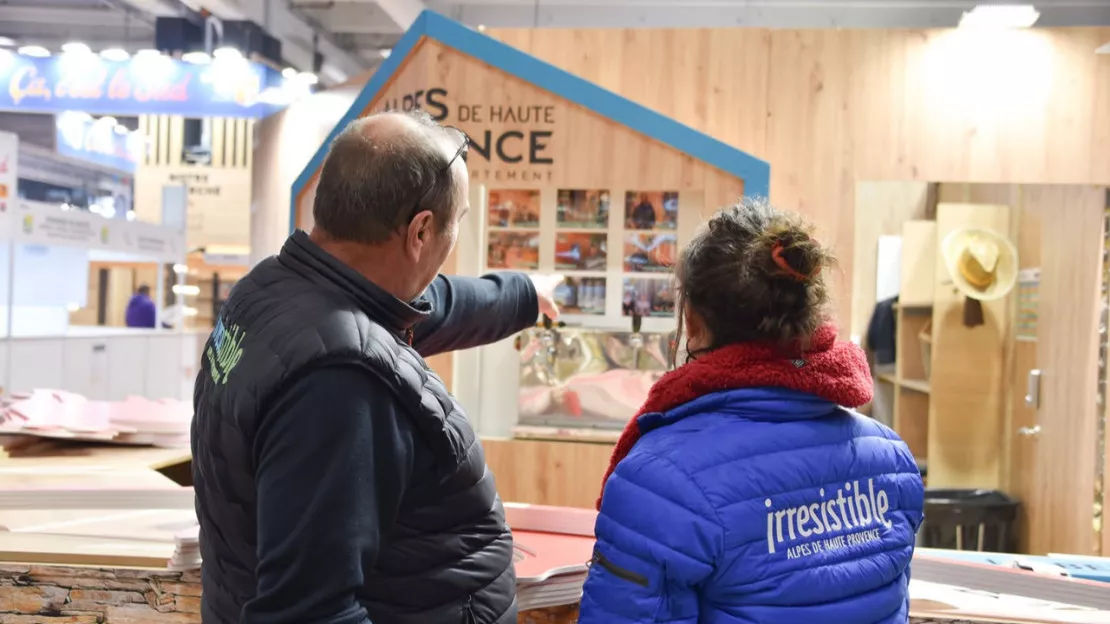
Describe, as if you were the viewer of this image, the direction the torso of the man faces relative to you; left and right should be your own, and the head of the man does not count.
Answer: facing away from the viewer and to the right of the viewer

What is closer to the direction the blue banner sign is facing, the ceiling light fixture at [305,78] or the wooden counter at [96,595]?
the wooden counter

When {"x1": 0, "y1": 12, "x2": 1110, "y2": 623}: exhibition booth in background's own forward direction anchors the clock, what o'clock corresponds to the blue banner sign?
The blue banner sign is roughly at 4 o'clock from the exhibition booth in background.

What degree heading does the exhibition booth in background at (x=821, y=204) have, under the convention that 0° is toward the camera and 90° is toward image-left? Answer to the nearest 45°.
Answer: approximately 0°

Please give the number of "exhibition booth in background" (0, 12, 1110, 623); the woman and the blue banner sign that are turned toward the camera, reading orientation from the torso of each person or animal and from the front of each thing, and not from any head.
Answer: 2

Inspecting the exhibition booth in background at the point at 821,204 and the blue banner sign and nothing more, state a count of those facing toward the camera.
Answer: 2

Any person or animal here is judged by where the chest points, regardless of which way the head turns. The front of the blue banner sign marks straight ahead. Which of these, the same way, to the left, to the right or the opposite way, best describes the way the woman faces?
the opposite way

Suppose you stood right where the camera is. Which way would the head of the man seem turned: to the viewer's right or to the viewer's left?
to the viewer's right

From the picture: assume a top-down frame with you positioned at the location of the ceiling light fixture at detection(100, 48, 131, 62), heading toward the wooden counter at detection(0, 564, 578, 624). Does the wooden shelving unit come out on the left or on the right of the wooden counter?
left

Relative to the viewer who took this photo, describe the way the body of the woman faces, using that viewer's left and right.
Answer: facing away from the viewer and to the left of the viewer

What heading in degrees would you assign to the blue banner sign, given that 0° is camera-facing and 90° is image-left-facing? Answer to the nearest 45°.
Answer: approximately 0°

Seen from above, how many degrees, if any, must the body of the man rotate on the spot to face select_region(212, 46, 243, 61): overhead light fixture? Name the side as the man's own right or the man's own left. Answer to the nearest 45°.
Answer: approximately 45° to the man's own left
